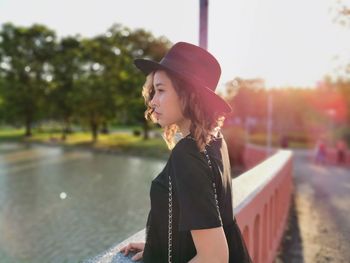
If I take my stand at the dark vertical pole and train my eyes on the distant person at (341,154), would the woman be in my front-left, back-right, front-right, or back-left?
back-right

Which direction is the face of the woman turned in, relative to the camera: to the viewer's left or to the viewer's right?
to the viewer's left

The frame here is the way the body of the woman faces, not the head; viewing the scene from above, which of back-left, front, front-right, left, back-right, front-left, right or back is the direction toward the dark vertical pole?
right

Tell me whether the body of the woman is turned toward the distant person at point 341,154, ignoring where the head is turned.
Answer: no

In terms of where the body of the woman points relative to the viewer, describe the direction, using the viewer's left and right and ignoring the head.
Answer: facing to the left of the viewer
